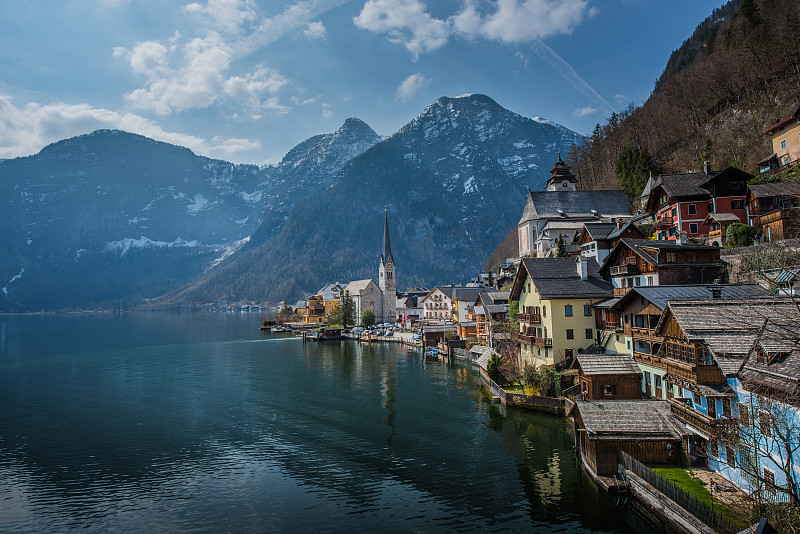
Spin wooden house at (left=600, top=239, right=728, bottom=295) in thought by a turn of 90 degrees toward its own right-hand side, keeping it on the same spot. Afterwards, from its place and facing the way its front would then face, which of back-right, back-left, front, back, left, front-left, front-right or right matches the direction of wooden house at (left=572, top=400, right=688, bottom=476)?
back-left

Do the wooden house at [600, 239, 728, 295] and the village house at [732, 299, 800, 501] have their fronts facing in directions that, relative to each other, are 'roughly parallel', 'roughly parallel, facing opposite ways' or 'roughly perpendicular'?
roughly parallel

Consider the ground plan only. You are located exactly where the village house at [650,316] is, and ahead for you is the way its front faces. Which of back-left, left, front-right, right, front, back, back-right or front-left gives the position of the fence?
front-left

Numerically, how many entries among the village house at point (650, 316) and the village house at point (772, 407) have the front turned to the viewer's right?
0

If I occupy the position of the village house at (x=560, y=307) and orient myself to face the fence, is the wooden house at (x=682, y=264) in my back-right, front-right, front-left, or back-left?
front-left

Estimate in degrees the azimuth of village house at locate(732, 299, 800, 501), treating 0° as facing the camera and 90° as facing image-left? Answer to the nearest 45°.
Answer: approximately 45°

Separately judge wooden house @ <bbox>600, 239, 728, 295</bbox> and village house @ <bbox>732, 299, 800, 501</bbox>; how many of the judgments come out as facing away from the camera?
0

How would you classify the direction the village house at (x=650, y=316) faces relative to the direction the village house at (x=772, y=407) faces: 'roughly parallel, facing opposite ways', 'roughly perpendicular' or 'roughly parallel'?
roughly parallel

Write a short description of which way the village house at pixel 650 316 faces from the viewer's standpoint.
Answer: facing the viewer and to the left of the viewer

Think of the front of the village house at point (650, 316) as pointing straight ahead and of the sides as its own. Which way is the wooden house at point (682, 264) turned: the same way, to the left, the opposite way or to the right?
the same way

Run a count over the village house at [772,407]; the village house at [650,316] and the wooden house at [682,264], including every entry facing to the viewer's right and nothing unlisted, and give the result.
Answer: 0

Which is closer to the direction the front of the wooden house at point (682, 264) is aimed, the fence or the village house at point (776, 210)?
the fence

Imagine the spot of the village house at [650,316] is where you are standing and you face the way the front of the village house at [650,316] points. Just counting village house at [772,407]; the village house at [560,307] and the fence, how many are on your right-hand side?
1

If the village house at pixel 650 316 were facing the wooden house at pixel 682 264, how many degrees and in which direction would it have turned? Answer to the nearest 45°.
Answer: approximately 135° to its right

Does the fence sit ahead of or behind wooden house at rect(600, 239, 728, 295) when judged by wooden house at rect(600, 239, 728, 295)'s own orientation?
ahead

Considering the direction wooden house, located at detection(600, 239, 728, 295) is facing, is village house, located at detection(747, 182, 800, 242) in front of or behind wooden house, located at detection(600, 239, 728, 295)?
behind
